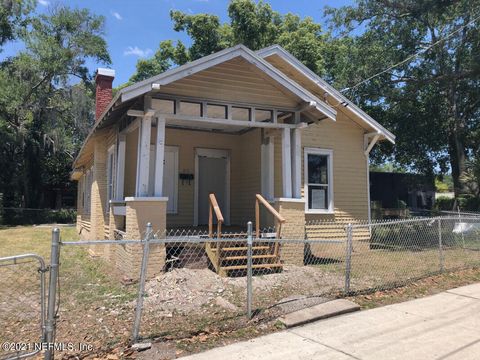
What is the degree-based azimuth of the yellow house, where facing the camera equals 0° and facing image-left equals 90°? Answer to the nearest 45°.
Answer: approximately 315°

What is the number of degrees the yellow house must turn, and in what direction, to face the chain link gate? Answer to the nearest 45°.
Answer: approximately 90° to its right

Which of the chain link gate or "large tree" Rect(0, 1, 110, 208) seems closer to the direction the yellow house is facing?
the chain link gate

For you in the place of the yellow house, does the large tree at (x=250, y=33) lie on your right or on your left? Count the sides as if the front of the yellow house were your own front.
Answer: on your left

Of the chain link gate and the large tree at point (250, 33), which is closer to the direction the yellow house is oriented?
the chain link gate

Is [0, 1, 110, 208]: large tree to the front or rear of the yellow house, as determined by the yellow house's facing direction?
to the rear
